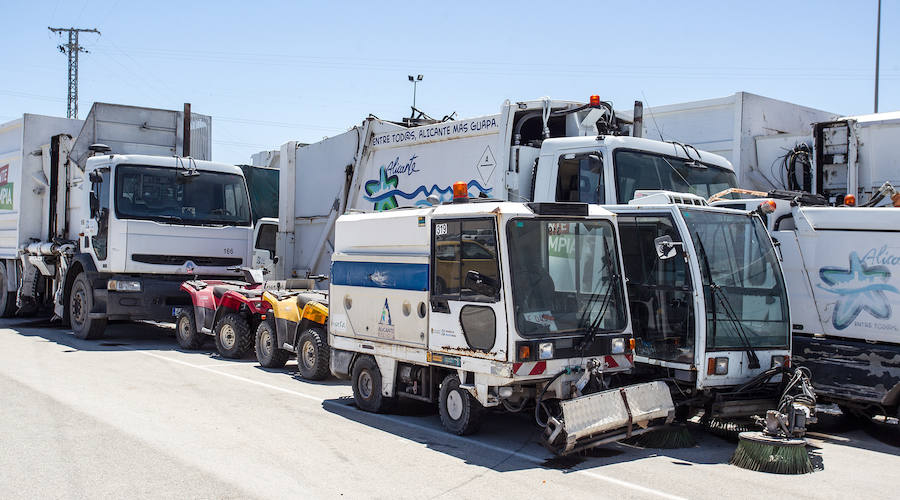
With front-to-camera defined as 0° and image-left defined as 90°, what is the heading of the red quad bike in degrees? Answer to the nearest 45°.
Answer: approximately 315°

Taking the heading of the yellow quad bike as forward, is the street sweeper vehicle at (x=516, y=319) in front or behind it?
in front

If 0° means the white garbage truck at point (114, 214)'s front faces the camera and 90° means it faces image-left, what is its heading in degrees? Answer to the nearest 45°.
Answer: approximately 315°

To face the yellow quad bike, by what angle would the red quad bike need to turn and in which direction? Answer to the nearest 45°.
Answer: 0° — it already faces it

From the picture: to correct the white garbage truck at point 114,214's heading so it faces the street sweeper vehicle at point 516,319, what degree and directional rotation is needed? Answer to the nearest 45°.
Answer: approximately 45° to its right

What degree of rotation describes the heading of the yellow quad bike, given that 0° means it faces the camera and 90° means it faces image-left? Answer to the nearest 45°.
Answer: approximately 315°

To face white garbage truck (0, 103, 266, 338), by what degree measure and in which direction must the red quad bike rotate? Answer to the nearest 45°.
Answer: approximately 180°

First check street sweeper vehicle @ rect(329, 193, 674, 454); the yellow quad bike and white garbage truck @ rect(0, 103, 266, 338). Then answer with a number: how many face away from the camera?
0

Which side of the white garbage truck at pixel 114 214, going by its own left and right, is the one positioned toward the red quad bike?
front

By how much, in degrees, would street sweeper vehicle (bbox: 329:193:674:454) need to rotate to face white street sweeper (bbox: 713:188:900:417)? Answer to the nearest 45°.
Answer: approximately 45° to its left

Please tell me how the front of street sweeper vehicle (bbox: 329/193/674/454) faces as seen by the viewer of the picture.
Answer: facing the viewer and to the right of the viewer

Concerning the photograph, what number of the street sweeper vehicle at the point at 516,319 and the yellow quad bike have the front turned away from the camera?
0

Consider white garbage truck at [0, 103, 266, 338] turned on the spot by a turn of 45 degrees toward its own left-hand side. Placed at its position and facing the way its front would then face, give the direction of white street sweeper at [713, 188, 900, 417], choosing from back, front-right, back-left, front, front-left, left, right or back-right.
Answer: front-right
